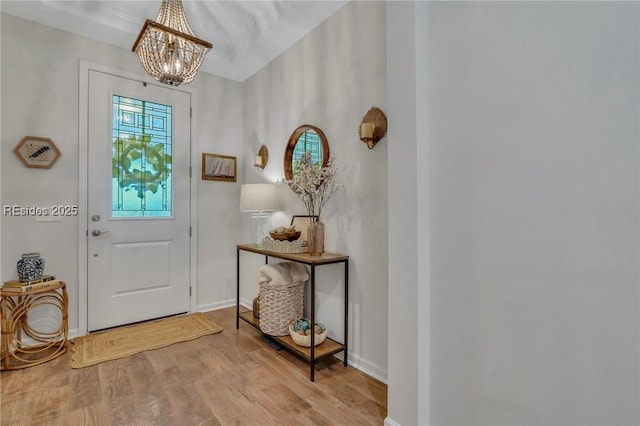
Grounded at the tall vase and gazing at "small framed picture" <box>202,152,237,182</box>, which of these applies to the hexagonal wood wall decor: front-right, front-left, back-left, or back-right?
front-left

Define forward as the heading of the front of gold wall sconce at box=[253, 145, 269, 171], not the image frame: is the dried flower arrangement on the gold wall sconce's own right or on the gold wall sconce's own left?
on the gold wall sconce's own left

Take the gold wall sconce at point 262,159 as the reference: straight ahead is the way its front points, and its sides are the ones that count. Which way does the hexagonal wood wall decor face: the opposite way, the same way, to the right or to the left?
to the left

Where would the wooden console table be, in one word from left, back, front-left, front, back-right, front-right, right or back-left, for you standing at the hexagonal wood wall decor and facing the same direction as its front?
front-left

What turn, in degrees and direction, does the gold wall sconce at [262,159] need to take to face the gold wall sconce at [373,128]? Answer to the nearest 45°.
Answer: approximately 90° to its left

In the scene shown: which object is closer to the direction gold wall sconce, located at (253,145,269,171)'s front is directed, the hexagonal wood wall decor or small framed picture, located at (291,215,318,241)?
the hexagonal wood wall decor

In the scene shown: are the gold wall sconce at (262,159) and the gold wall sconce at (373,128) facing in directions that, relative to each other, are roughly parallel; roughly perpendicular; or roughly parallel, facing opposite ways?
roughly parallel

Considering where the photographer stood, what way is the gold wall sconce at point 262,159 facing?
facing the viewer and to the left of the viewer

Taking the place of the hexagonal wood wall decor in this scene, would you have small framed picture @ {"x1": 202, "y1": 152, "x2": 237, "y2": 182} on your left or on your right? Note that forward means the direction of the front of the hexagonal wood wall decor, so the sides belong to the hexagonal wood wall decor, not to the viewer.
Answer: on your left

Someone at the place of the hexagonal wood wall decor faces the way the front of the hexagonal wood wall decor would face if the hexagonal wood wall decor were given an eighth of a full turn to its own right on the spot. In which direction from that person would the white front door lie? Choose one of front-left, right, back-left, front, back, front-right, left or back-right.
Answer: back-left

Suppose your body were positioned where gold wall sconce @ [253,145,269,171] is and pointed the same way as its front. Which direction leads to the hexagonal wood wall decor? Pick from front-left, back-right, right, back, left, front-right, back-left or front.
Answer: front-right

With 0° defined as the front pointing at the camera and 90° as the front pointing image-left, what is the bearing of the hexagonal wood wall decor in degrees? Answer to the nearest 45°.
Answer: approximately 0°

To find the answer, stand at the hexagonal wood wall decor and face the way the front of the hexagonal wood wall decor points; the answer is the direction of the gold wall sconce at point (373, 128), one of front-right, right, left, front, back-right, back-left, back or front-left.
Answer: front-left

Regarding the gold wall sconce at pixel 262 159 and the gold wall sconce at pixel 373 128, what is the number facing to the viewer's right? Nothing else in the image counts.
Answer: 0

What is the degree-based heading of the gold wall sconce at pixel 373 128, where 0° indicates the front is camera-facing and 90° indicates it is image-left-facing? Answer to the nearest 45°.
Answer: approximately 45°

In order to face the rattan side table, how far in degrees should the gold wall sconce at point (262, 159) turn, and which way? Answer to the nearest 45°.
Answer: approximately 45° to its right
